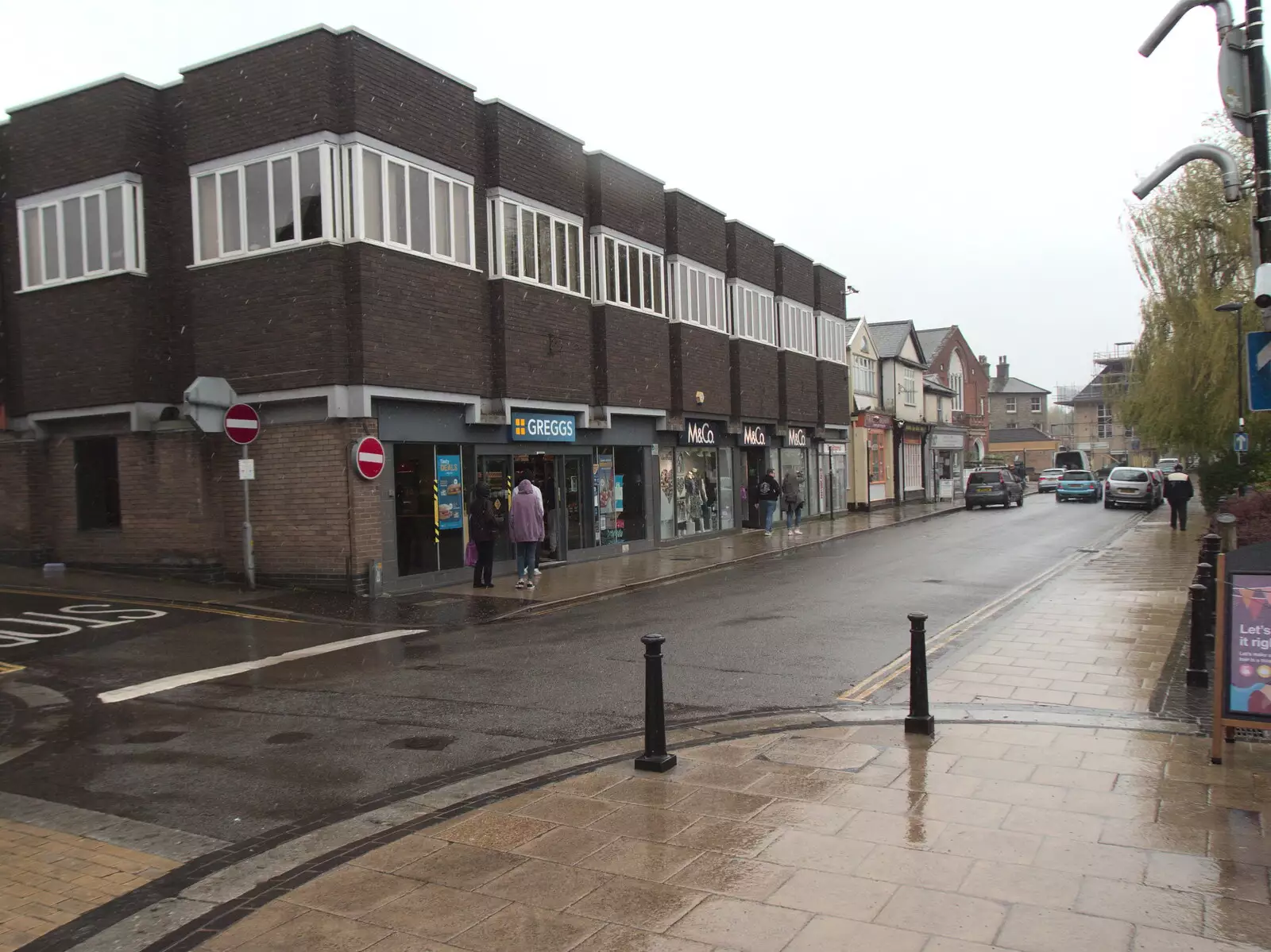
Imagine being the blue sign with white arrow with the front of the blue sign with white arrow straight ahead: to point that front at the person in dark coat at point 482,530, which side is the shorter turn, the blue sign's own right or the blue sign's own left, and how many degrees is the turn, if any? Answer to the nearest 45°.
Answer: approximately 90° to the blue sign's own right

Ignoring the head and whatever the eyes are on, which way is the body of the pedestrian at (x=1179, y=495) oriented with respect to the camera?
away from the camera

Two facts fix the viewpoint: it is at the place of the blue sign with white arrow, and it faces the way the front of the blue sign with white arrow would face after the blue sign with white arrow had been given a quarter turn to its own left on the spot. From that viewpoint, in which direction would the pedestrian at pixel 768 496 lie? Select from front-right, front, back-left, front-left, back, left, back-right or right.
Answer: back-left

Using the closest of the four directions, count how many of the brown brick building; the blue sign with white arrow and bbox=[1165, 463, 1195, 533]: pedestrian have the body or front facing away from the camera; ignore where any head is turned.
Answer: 1

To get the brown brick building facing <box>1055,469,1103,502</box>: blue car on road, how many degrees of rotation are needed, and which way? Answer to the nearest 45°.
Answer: approximately 90° to its left

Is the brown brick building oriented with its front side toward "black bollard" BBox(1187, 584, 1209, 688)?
yes

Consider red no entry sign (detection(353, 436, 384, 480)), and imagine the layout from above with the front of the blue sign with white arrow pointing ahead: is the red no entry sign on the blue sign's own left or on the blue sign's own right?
on the blue sign's own right

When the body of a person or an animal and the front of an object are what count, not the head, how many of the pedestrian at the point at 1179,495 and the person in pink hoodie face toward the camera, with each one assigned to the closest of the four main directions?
0

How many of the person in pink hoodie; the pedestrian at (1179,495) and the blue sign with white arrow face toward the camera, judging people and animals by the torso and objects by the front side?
1

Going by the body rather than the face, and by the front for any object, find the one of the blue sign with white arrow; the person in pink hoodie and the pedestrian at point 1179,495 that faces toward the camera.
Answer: the blue sign with white arrow

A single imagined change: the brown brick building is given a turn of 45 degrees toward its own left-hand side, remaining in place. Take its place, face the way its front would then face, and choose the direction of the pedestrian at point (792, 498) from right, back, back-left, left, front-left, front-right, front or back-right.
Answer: front-left

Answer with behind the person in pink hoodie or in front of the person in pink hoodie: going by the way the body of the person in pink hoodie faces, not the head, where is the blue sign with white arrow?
behind

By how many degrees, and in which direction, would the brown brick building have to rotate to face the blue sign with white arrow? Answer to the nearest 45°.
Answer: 0° — it already faces it

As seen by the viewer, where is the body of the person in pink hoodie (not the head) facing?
away from the camera

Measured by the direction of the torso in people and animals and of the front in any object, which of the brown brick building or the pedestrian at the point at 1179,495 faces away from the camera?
the pedestrian

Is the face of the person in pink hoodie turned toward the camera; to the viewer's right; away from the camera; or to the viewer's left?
away from the camera

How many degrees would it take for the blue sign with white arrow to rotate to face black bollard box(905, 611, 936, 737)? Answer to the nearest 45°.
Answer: approximately 45° to its right

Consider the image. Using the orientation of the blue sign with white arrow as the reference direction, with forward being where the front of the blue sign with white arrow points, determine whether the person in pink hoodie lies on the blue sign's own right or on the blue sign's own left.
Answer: on the blue sign's own right

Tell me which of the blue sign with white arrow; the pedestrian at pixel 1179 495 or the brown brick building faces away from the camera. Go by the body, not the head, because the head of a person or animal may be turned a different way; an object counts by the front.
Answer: the pedestrian

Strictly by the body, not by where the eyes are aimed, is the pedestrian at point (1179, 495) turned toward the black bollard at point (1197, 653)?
no

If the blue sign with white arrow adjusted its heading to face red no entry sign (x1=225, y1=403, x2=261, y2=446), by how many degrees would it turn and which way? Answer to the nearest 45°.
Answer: approximately 90° to its right

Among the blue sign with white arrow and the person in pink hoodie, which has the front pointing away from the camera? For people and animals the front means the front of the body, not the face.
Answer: the person in pink hoodie

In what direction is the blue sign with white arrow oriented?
toward the camera
